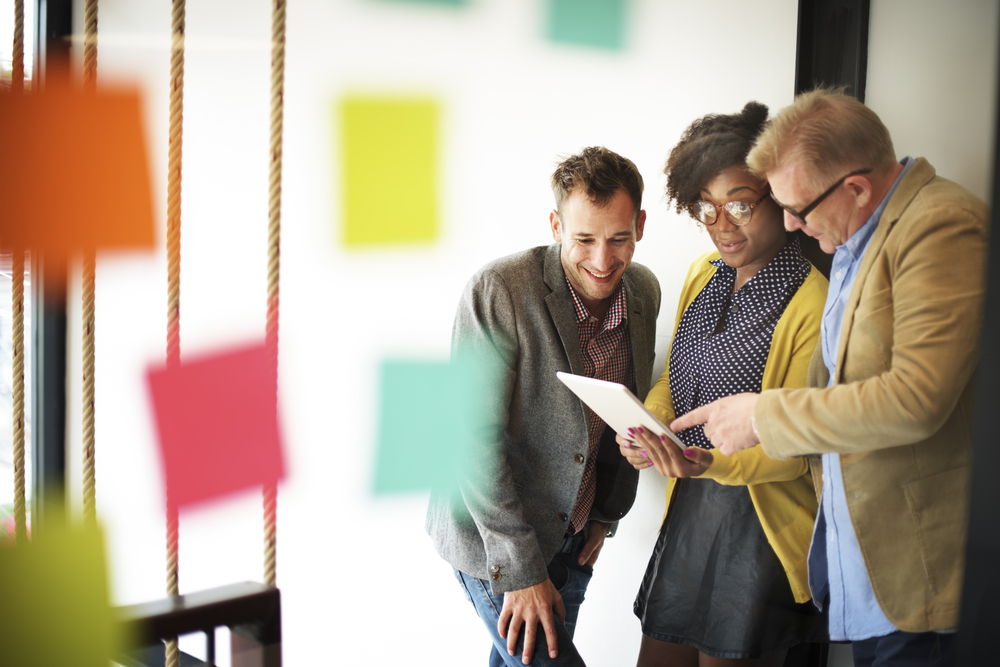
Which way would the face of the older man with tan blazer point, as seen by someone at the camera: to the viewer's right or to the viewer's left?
to the viewer's left

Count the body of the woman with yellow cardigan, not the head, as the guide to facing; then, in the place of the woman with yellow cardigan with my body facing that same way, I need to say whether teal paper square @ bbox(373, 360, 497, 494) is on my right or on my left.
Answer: on my right

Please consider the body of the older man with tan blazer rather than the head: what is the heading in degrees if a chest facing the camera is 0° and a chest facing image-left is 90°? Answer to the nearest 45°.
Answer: approximately 90°

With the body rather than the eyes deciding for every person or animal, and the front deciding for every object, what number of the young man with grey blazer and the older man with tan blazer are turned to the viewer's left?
1

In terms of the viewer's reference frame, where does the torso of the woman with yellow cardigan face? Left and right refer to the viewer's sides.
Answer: facing the viewer and to the left of the viewer
